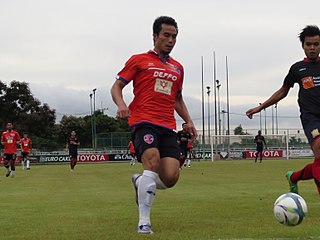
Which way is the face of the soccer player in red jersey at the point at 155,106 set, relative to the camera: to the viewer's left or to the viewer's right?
to the viewer's right

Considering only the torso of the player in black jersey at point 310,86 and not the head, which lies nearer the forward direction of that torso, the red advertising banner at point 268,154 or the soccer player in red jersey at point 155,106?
the soccer player in red jersey

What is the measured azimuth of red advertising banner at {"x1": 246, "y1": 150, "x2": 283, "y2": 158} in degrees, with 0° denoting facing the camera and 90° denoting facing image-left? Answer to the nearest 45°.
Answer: approximately 0°
